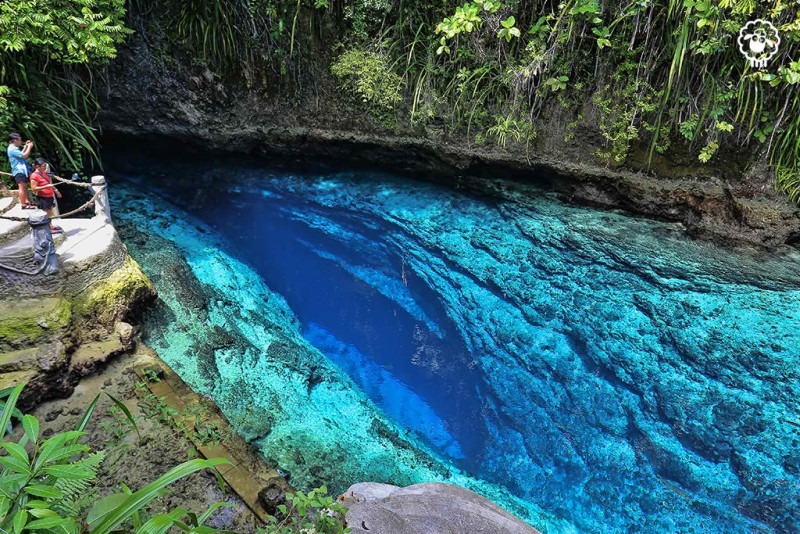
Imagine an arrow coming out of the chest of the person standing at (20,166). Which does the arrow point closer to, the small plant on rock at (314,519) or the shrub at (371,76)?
the shrub

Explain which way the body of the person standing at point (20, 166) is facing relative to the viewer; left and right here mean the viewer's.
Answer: facing to the right of the viewer

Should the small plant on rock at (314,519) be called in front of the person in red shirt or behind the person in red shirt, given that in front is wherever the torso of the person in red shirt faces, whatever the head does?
in front

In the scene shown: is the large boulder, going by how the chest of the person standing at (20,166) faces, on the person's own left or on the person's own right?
on the person's own right

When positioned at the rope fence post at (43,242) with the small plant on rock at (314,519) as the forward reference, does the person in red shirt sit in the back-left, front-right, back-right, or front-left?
back-left

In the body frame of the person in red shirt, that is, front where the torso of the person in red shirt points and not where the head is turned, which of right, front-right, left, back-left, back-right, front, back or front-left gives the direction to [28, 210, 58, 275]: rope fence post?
front-right

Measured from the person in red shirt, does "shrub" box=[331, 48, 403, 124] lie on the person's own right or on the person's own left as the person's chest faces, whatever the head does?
on the person's own left

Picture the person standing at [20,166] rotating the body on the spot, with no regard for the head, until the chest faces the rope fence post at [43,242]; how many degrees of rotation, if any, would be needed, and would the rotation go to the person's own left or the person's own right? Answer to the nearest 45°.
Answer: approximately 90° to the person's own right

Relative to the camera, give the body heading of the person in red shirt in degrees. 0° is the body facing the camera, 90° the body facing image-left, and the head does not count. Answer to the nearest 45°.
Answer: approximately 315°

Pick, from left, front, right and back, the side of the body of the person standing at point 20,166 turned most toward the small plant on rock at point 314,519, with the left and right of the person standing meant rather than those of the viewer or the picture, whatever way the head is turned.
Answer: right
